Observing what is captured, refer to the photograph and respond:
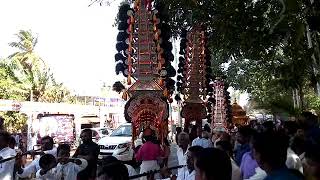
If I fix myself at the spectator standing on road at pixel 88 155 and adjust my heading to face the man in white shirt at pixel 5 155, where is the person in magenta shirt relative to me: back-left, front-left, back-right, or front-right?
back-right

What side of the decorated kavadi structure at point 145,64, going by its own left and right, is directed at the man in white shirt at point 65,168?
front

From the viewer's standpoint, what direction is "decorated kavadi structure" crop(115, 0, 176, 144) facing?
toward the camera

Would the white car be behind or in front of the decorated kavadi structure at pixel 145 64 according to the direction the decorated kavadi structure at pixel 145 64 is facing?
behind
